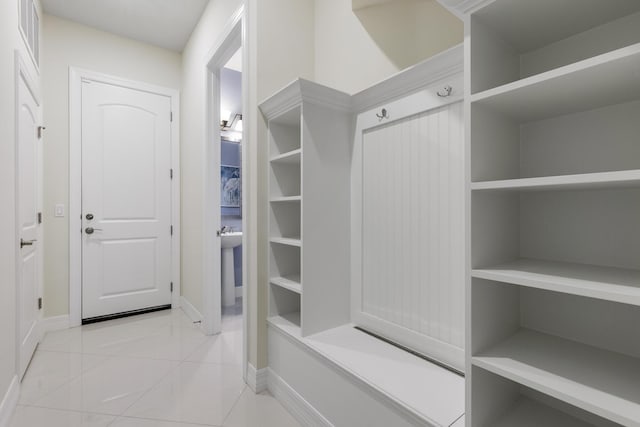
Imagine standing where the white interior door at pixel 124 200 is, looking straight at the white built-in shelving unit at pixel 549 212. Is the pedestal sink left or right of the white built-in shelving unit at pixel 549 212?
left

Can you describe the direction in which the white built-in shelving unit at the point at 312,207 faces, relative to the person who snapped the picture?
facing the viewer and to the left of the viewer

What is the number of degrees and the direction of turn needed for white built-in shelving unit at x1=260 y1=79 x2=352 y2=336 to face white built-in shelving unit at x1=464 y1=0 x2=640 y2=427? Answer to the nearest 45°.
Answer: approximately 90° to its left

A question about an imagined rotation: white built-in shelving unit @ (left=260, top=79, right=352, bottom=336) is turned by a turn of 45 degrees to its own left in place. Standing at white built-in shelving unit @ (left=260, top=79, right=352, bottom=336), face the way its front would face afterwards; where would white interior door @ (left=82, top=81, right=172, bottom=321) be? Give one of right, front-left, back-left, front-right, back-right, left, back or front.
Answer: back-right

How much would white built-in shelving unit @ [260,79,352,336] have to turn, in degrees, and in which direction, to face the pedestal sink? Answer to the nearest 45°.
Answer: approximately 90° to its right
